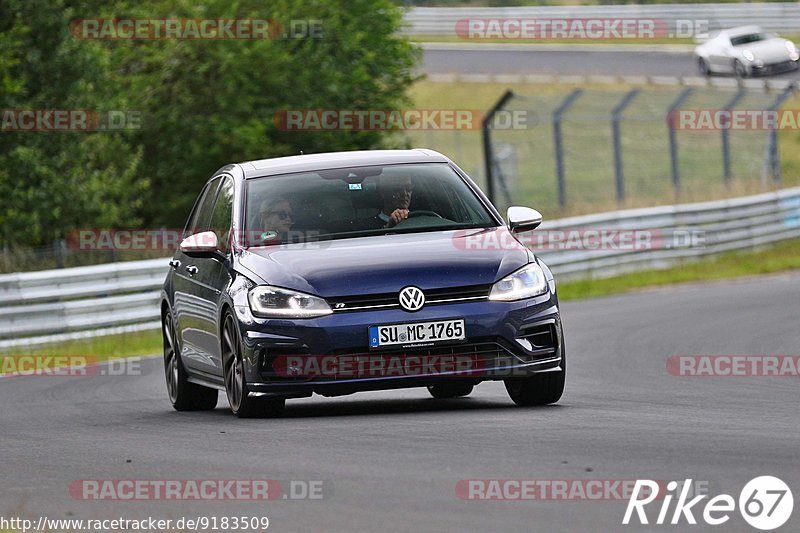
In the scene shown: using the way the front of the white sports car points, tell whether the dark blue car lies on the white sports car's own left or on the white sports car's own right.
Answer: on the white sports car's own right

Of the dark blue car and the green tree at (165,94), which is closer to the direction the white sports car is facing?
the dark blue car

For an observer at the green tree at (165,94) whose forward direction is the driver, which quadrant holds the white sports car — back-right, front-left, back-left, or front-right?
back-left

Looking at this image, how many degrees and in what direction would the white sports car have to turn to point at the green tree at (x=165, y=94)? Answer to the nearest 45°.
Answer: approximately 90° to its right

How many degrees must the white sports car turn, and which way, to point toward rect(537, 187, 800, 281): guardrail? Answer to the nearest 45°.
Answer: approximately 45° to its right

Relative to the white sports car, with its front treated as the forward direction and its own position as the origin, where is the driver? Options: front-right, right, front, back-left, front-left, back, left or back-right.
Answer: front-right

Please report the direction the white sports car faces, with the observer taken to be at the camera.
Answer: facing the viewer and to the right of the viewer
